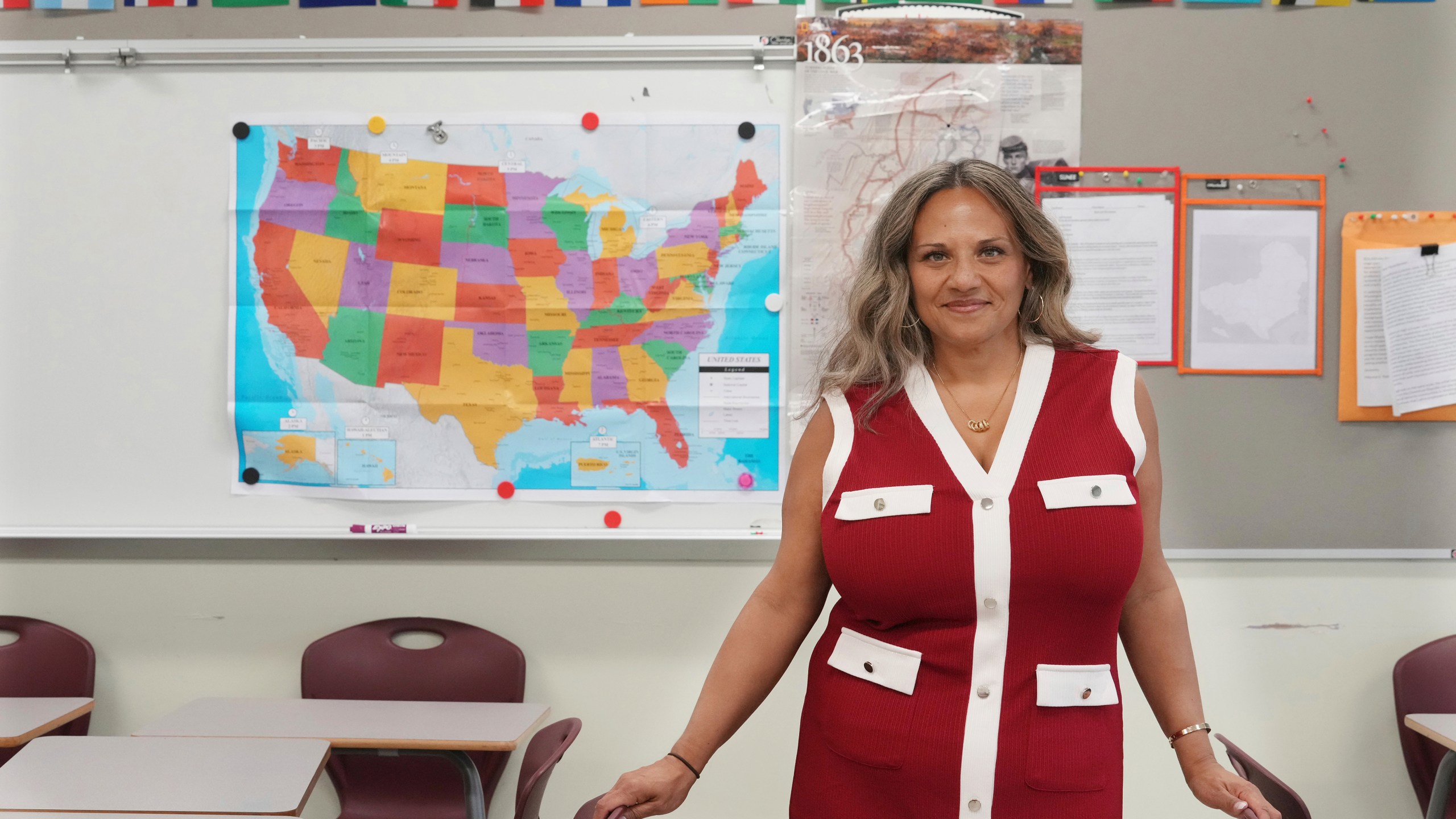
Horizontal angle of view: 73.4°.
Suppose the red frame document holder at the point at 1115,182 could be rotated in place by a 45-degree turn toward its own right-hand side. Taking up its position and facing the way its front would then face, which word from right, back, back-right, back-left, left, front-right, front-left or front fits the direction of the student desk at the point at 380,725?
front

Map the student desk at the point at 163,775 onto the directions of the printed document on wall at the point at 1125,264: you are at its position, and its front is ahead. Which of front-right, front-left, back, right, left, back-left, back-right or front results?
front-right

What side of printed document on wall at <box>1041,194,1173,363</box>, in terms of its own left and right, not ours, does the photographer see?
front

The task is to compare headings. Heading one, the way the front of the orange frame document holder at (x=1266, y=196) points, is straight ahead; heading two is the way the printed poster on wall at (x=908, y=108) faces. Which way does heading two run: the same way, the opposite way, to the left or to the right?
the same way

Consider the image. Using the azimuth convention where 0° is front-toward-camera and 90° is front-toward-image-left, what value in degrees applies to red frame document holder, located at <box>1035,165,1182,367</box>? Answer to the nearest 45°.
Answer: approximately 0°

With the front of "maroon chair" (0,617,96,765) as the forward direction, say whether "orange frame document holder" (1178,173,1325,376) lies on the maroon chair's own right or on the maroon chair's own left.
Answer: on the maroon chair's own left

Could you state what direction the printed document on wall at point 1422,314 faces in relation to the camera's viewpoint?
facing the viewer

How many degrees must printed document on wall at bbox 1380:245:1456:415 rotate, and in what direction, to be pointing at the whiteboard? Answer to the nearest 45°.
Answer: approximately 45° to its right

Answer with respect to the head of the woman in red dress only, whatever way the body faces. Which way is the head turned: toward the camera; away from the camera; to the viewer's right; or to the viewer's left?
toward the camera

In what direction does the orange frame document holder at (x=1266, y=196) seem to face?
toward the camera

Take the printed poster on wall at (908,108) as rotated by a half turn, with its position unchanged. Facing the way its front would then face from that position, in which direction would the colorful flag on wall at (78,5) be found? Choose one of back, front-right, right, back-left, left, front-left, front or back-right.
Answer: left

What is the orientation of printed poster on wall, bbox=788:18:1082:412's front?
toward the camera
